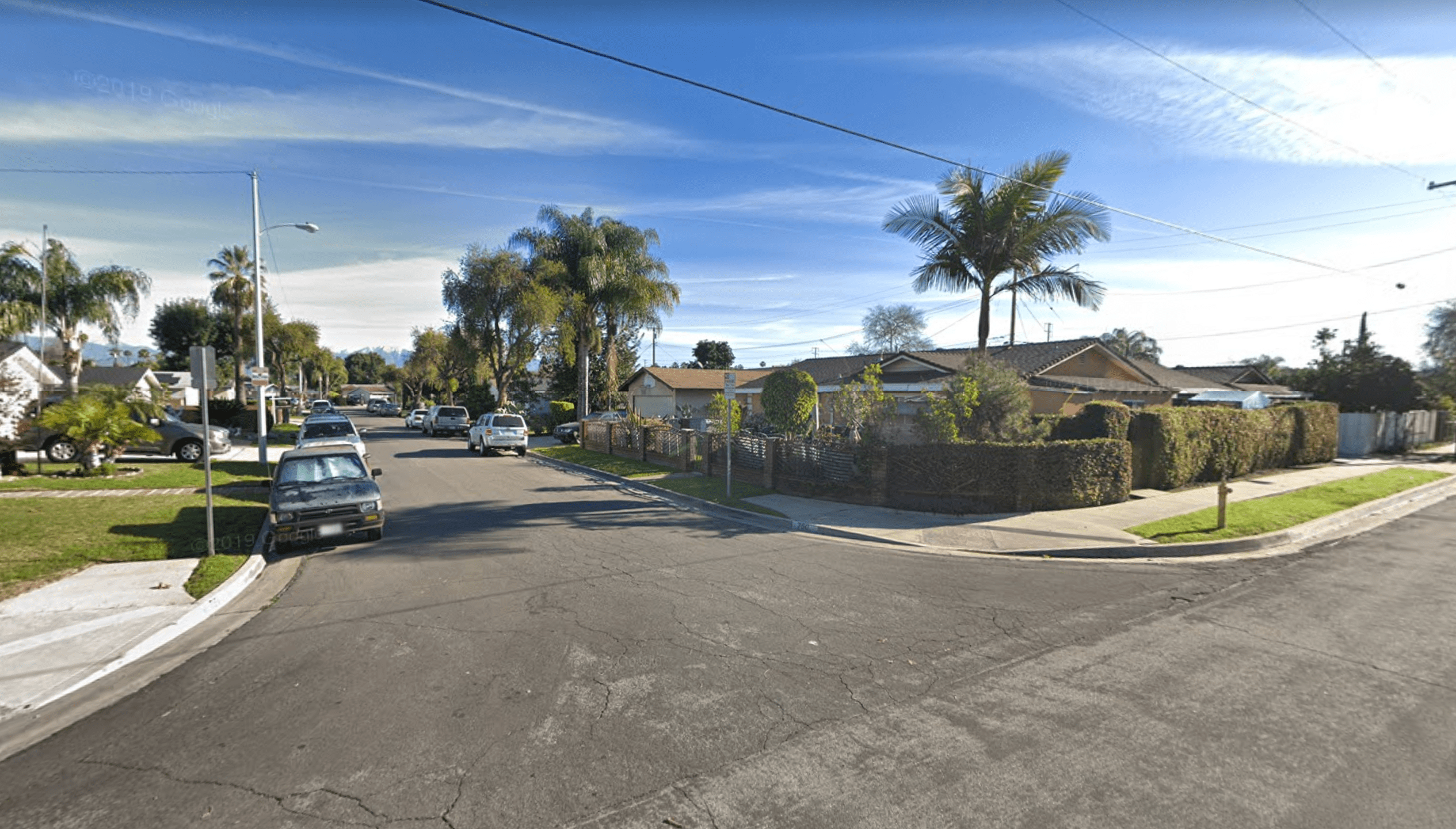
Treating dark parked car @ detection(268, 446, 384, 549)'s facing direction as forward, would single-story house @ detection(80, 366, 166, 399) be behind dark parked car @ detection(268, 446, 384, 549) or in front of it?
behind

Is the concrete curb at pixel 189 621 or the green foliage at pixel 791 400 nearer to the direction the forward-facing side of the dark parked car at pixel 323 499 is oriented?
the concrete curb

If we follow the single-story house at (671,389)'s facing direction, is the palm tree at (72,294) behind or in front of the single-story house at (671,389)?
in front

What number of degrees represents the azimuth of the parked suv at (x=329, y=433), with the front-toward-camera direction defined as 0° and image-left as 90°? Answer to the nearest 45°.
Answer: approximately 0°

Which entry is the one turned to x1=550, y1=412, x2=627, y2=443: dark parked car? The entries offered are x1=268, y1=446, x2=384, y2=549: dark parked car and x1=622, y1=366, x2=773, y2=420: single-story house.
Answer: the single-story house

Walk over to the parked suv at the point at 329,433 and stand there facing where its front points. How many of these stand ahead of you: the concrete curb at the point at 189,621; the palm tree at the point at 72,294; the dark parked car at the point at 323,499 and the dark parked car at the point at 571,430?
2

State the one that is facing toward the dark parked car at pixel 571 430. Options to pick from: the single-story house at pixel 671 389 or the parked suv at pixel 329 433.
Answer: the single-story house

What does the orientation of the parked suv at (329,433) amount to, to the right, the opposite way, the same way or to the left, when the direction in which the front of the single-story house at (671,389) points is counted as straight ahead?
to the left

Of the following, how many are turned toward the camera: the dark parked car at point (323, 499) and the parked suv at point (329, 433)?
2

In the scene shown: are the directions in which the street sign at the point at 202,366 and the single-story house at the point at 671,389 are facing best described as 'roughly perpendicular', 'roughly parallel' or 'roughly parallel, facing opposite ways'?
roughly perpendicular

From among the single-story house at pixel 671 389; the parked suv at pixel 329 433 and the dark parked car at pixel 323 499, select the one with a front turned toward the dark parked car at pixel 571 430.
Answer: the single-story house

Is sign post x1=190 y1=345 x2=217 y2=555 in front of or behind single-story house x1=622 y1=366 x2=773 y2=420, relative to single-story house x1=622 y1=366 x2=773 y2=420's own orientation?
in front
